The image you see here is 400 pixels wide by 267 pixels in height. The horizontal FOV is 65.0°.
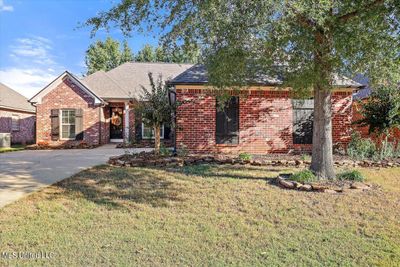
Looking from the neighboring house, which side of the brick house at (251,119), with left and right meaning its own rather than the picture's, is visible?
right

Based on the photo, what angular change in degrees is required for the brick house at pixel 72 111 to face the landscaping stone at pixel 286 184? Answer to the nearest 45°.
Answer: approximately 45° to its left

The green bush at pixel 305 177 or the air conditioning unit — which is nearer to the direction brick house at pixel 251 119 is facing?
the green bush

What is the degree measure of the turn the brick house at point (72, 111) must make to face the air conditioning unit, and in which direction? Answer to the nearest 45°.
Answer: approximately 135° to its right

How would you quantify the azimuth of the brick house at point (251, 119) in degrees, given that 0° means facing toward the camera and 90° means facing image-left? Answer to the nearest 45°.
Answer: approximately 0°
